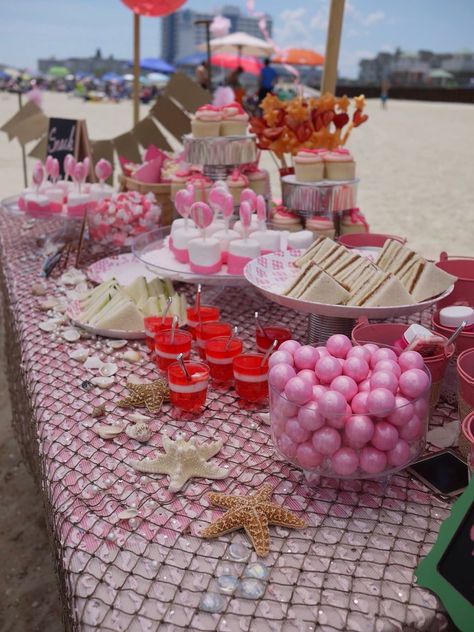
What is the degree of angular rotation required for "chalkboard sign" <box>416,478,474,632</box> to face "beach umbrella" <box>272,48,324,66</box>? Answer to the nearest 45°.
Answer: approximately 180°

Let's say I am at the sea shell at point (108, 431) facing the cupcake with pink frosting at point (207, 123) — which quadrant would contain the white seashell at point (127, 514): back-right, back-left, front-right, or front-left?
back-right

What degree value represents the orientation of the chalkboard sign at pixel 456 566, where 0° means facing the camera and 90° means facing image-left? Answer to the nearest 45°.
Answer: approximately 0°
